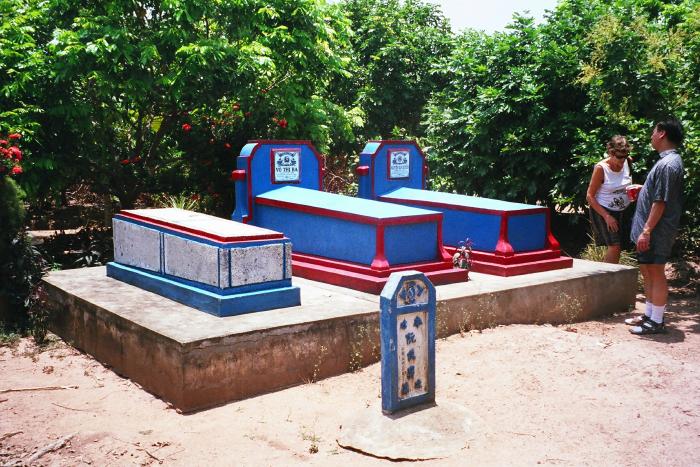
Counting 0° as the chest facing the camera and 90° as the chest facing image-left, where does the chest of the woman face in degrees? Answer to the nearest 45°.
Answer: approximately 315°

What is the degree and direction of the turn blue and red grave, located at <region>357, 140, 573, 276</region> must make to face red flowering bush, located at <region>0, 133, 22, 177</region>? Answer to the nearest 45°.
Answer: approximately 135° to its right

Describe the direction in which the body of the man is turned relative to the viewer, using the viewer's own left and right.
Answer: facing to the left of the viewer

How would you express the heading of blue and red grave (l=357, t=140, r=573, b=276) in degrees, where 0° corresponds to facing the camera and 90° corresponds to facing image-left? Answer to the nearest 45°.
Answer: approximately 315°

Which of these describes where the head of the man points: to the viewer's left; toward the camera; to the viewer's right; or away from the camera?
to the viewer's left
